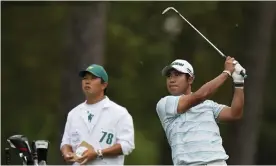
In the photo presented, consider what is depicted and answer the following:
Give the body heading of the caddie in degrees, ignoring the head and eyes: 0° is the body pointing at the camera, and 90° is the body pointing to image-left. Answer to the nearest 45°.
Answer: approximately 45°

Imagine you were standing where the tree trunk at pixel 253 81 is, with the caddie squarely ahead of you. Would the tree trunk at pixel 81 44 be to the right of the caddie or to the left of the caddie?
right

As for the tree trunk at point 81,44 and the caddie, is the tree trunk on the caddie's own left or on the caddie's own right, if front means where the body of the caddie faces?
on the caddie's own right
